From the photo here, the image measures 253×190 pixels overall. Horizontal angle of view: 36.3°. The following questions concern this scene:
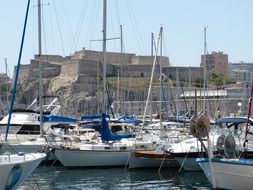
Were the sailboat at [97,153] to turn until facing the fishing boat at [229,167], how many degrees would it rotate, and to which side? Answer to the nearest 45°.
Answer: approximately 135° to its left

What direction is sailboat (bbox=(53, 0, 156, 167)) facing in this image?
to the viewer's left

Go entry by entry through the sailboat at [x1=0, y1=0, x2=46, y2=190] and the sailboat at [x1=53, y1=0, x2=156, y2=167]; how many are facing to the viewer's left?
1

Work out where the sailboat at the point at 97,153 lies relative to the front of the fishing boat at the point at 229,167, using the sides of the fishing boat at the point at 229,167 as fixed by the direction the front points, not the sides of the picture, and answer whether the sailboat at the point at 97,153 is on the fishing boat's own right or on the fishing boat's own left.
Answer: on the fishing boat's own right

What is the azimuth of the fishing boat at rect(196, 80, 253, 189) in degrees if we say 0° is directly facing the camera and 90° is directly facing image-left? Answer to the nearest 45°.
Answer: approximately 45°

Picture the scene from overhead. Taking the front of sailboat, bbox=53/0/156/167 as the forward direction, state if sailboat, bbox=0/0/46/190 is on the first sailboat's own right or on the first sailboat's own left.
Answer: on the first sailboat's own left
